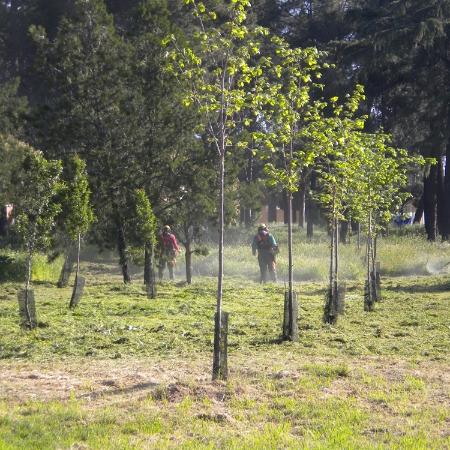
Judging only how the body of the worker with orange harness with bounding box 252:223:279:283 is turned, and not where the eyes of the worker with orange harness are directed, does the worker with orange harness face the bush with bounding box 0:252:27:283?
no

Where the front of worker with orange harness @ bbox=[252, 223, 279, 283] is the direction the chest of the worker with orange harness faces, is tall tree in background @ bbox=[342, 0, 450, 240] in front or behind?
behind

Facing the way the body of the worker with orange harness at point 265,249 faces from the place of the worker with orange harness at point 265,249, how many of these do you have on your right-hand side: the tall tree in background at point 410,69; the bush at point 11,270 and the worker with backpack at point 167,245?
2

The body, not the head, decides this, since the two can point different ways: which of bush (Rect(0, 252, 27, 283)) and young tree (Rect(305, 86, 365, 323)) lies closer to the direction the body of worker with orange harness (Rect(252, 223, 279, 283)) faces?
the young tree

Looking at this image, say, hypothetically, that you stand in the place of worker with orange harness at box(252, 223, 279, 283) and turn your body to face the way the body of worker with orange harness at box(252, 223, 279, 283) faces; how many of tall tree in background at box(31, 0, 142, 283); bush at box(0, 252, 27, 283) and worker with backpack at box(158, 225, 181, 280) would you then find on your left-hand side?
0

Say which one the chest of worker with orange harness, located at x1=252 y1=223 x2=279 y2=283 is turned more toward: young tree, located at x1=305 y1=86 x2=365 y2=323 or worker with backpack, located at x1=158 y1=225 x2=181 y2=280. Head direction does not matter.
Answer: the young tree

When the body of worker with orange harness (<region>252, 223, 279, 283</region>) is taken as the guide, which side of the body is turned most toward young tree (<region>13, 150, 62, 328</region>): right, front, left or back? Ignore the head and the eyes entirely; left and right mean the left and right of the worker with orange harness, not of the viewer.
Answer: front

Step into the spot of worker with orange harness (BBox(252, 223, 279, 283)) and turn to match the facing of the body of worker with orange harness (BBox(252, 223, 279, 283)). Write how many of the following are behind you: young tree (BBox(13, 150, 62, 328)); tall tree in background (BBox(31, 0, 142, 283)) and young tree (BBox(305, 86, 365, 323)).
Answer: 0

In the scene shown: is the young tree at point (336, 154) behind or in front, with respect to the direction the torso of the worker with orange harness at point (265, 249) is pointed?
in front

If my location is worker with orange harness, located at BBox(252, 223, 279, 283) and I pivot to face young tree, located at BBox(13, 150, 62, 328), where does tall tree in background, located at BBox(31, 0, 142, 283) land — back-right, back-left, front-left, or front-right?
front-right

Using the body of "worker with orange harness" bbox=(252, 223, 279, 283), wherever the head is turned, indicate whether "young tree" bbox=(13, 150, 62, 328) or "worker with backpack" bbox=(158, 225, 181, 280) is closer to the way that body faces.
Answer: the young tree

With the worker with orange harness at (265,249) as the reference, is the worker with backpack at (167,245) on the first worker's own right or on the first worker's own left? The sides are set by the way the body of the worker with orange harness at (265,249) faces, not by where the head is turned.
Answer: on the first worker's own right
